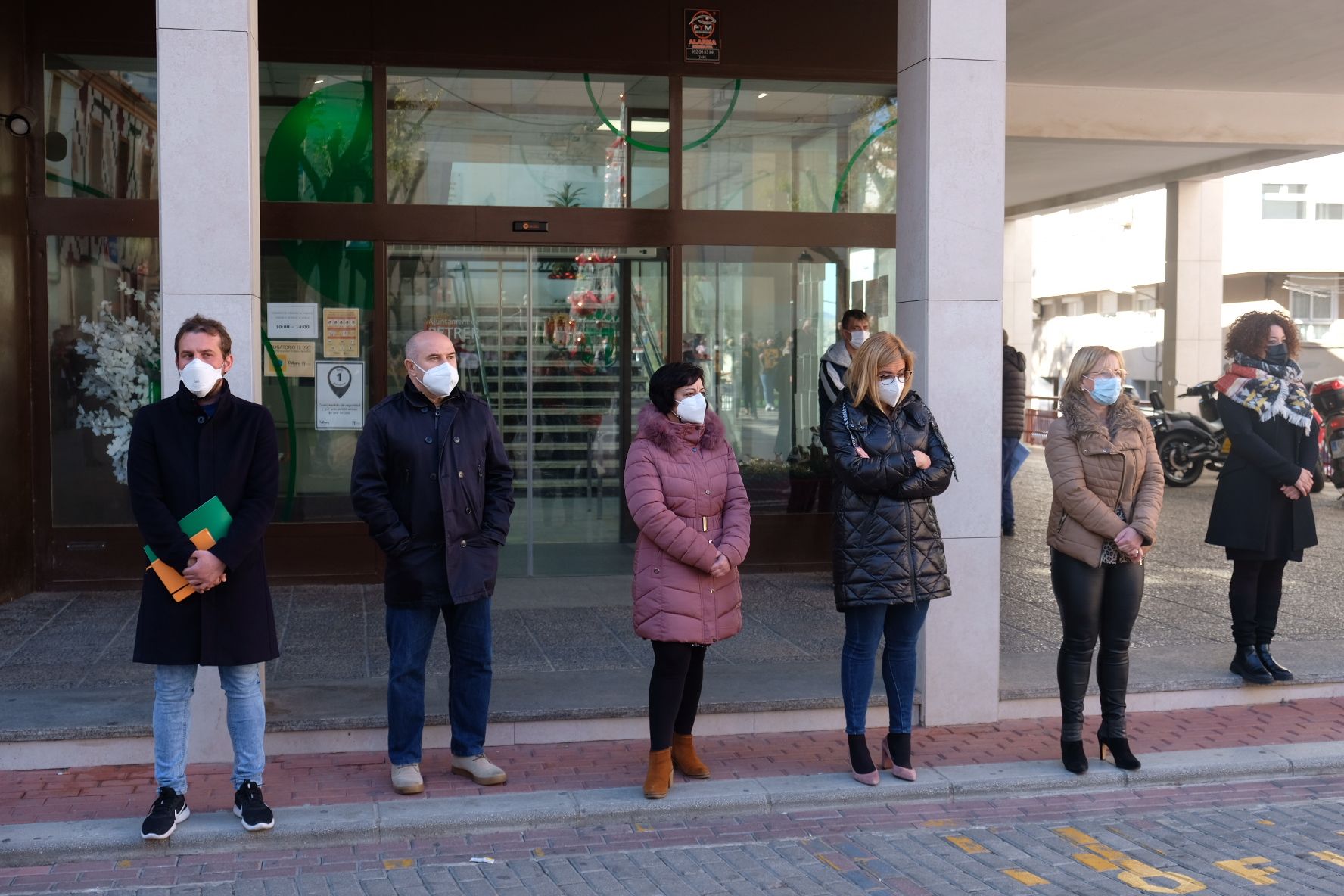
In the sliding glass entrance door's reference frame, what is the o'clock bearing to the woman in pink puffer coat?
The woman in pink puffer coat is roughly at 12 o'clock from the sliding glass entrance door.

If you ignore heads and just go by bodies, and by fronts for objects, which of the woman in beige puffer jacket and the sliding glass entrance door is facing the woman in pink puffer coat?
the sliding glass entrance door

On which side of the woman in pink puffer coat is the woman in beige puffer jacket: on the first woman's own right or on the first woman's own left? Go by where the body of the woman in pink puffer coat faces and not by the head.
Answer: on the first woman's own left

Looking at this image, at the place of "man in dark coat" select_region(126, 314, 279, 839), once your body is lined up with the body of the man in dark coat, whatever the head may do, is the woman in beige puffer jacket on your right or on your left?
on your left

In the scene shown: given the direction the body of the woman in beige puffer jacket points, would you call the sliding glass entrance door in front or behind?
behind

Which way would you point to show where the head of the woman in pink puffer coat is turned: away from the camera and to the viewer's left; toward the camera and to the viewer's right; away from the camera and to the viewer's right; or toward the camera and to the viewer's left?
toward the camera and to the viewer's right

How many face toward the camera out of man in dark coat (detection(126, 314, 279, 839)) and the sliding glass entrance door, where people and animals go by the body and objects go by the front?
2

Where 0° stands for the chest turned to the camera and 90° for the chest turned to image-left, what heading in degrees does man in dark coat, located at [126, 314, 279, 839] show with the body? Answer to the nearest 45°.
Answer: approximately 0°
